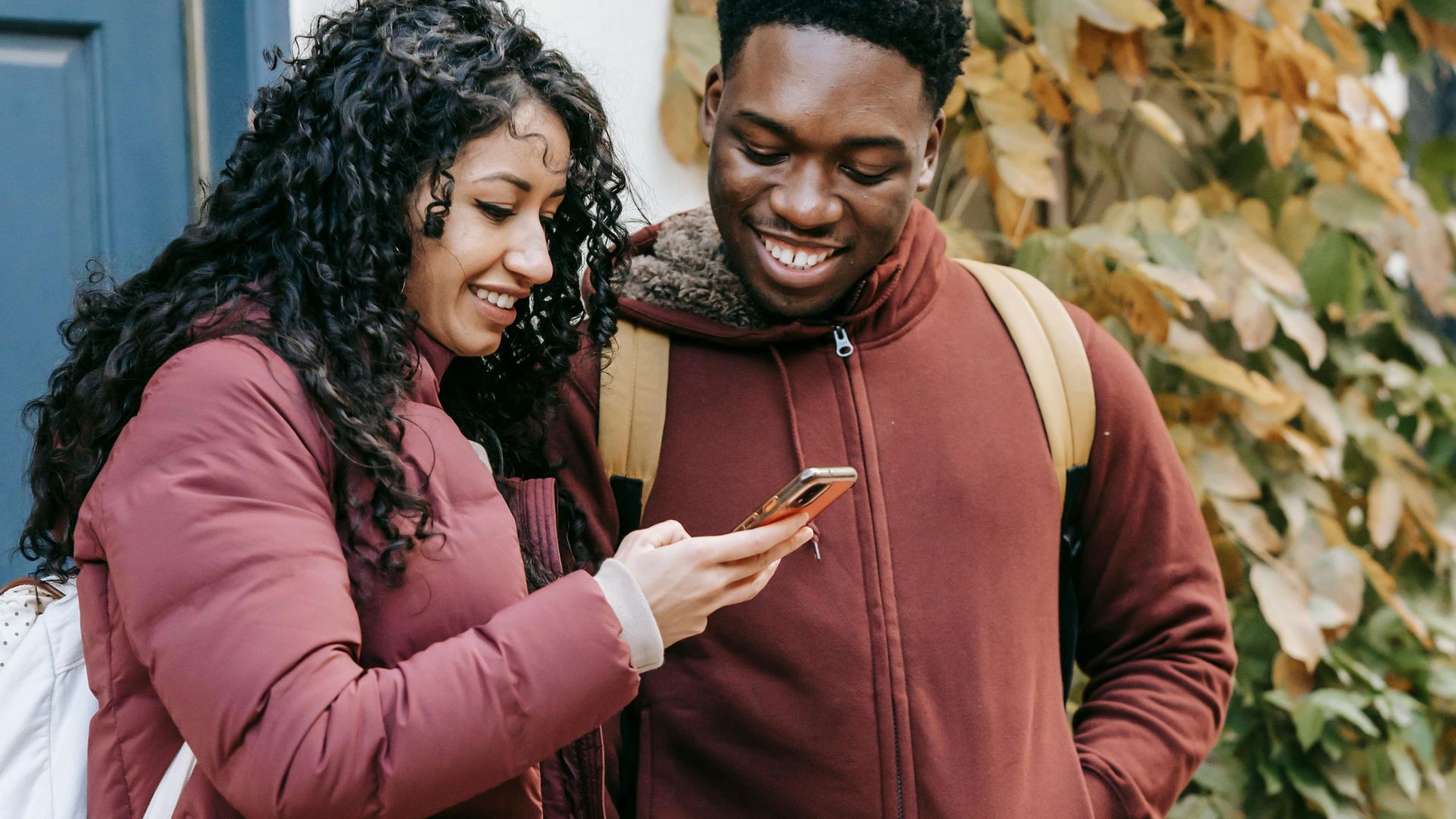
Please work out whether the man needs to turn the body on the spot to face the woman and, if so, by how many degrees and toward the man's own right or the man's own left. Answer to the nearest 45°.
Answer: approximately 45° to the man's own right

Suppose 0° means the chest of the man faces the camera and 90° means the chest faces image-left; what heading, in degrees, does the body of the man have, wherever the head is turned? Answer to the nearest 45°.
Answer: approximately 0°

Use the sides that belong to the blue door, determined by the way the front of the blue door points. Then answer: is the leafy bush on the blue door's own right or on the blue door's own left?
on the blue door's own left

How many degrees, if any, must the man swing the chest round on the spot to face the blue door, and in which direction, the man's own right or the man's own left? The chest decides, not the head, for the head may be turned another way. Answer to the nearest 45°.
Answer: approximately 90° to the man's own right

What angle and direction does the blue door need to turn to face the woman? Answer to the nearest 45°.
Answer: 0° — it already faces them

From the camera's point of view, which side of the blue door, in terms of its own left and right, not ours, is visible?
front

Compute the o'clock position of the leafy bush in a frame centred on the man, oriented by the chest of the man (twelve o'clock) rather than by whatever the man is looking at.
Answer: The leafy bush is roughly at 7 o'clock from the man.

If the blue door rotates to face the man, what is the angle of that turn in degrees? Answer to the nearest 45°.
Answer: approximately 45° to its left

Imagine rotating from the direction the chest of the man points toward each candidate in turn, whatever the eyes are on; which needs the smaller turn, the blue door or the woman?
the woman
